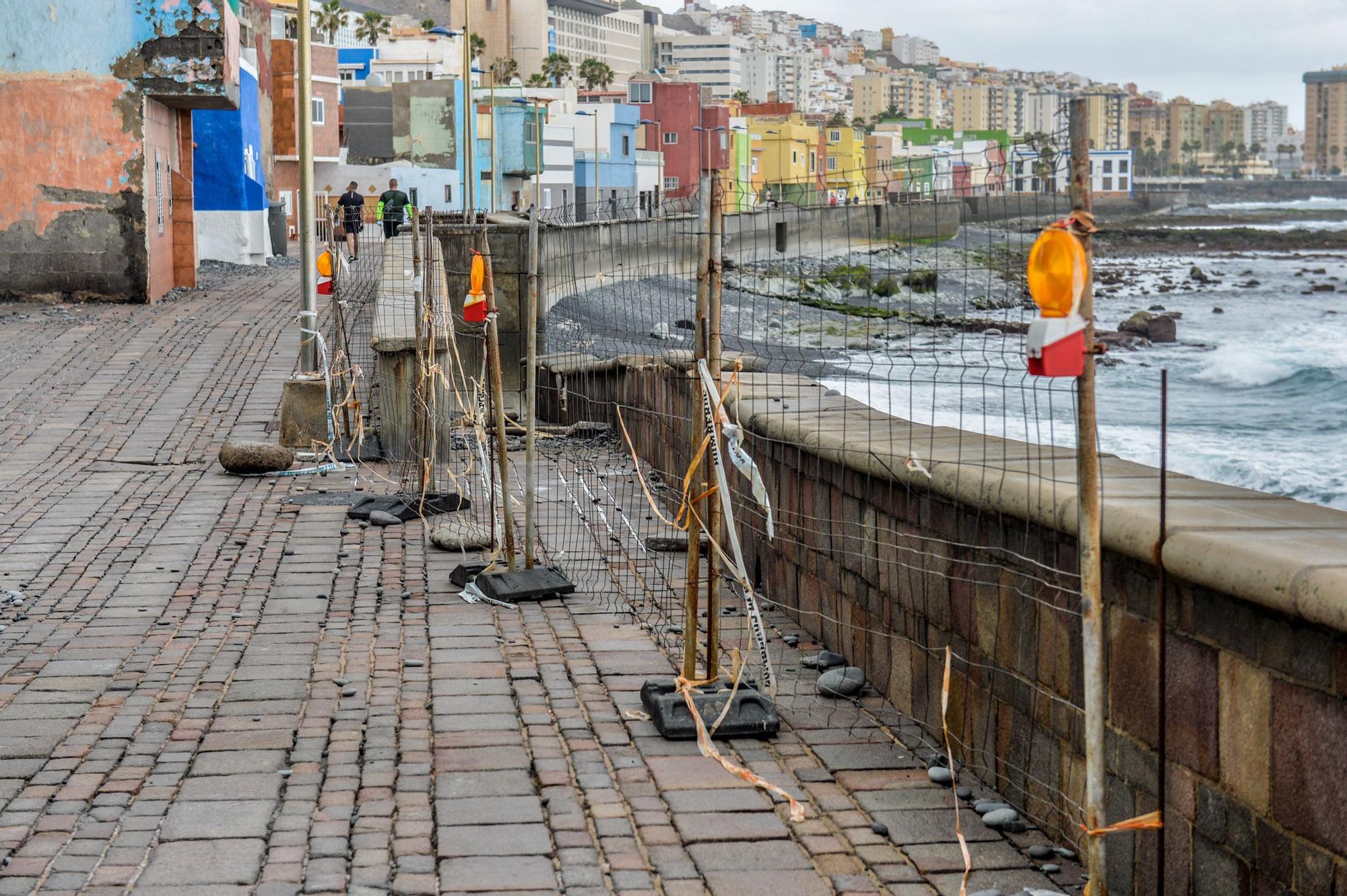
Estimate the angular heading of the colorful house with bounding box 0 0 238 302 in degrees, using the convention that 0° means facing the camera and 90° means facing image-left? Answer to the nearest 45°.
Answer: approximately 270°

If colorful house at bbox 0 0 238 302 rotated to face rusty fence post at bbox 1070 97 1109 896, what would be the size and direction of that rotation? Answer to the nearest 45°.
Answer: approximately 90° to its right

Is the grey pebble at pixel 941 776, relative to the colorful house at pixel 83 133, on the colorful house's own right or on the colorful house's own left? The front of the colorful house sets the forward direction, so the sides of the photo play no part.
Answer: on the colorful house's own right

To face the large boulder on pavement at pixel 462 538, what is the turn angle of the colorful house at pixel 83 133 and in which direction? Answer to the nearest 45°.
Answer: approximately 90° to its right

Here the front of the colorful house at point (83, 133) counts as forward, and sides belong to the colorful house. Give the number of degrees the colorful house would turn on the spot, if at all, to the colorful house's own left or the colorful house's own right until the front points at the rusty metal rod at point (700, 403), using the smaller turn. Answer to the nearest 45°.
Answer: approximately 90° to the colorful house's own right

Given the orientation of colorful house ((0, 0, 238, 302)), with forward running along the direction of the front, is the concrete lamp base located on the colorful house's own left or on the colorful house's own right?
on the colorful house's own right

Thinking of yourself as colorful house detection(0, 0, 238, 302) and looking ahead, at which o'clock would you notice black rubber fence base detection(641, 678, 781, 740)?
The black rubber fence base is roughly at 3 o'clock from the colorful house.

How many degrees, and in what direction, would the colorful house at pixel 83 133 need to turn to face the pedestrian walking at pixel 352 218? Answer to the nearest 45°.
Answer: approximately 45° to its left
